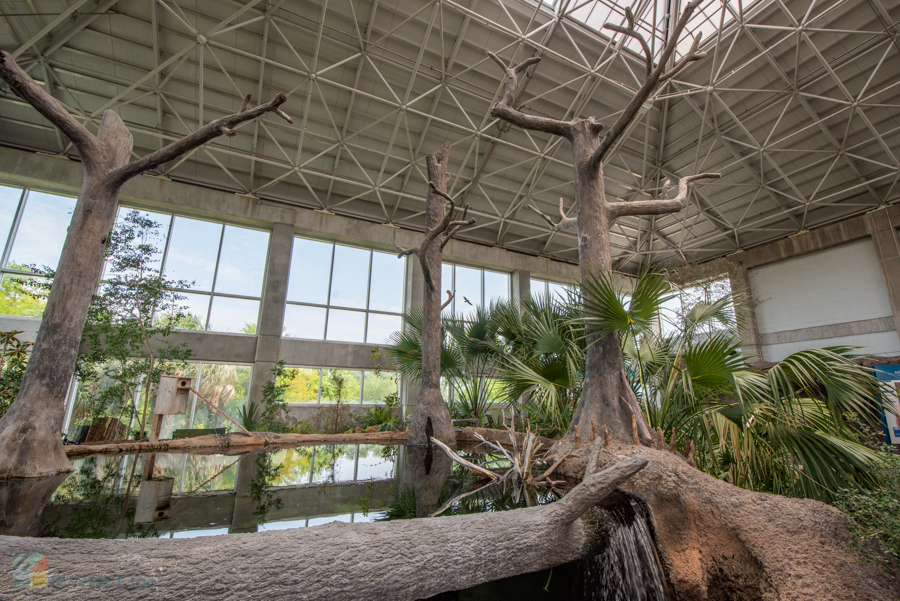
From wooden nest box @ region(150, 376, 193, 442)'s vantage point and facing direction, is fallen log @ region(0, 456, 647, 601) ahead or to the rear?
ahead

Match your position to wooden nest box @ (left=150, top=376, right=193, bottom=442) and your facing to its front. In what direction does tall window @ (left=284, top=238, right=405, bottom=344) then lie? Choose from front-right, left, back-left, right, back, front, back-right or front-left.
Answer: left

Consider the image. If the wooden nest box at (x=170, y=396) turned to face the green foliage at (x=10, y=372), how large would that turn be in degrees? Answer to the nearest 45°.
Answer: approximately 180°

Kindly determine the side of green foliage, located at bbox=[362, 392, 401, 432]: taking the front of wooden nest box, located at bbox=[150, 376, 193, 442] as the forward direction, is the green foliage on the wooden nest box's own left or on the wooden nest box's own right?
on the wooden nest box's own left

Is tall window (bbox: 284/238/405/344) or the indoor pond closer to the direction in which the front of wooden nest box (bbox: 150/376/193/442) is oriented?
the indoor pond

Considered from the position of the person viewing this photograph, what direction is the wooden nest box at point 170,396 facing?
facing the viewer and to the right of the viewer

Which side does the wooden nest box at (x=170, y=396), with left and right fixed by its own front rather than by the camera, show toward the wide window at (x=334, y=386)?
left

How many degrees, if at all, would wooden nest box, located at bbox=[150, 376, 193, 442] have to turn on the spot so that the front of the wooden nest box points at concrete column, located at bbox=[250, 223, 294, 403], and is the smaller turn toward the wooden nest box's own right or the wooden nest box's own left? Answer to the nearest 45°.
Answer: approximately 90° to the wooden nest box's own left

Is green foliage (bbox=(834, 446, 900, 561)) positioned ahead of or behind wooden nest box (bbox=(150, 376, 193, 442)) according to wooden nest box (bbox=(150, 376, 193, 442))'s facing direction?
ahead

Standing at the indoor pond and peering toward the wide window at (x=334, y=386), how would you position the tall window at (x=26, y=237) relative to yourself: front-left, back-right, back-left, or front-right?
front-left

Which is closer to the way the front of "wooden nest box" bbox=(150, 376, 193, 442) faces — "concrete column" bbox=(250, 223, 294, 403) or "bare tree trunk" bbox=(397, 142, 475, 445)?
the bare tree trunk
